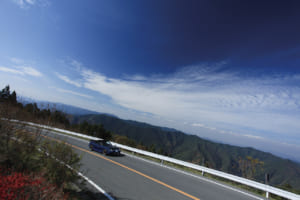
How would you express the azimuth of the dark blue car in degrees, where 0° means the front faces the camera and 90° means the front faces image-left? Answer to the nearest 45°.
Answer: approximately 315°
